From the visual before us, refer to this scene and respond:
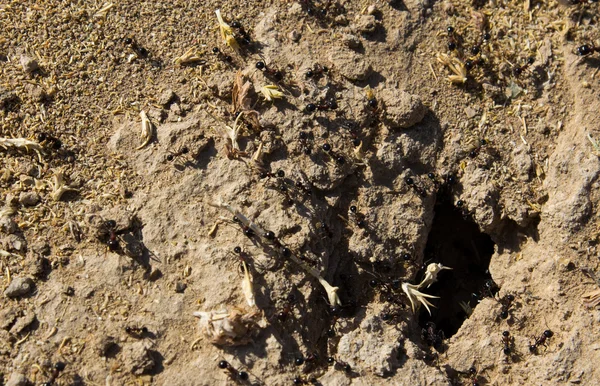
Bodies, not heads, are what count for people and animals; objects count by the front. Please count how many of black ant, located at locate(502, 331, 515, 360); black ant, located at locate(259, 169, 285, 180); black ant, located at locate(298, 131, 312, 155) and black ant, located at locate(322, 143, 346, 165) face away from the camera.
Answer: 2

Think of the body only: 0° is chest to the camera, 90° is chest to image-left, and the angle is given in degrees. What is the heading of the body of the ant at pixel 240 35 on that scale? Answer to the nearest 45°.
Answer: approximately 135°

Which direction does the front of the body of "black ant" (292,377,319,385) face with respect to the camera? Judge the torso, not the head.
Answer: to the viewer's left

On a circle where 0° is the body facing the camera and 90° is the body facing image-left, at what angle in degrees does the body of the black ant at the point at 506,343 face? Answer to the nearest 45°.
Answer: approximately 180°

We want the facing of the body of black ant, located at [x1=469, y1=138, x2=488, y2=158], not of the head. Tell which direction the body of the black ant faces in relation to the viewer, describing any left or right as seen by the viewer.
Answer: facing away from the viewer and to the right of the viewer

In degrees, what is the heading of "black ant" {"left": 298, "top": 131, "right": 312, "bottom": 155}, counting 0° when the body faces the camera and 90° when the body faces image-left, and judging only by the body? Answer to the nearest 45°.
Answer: approximately 180°
